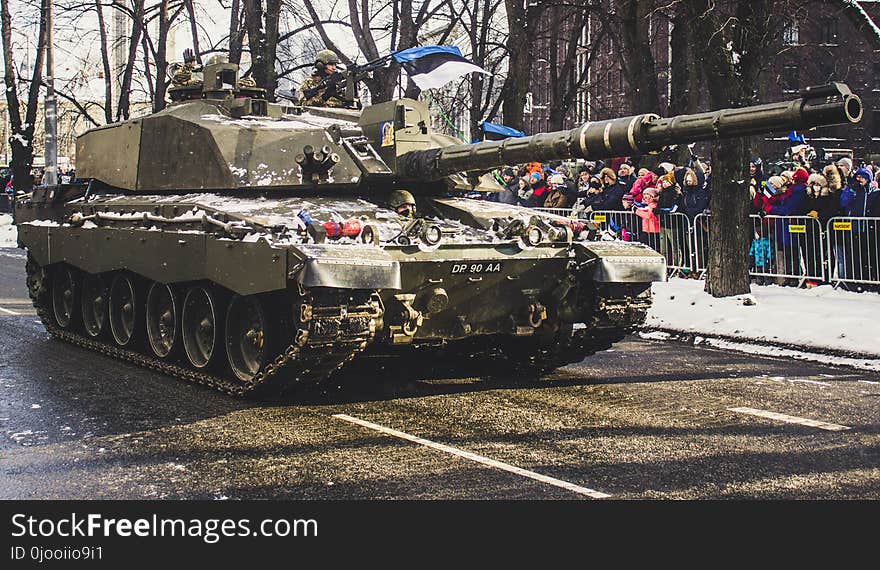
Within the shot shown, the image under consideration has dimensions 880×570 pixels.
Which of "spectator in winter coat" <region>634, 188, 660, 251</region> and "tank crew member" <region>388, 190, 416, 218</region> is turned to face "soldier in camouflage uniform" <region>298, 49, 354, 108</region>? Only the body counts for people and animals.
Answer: the spectator in winter coat

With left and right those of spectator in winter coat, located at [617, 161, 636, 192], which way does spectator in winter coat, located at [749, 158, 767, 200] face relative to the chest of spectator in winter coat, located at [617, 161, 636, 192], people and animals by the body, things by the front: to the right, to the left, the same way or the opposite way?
the same way

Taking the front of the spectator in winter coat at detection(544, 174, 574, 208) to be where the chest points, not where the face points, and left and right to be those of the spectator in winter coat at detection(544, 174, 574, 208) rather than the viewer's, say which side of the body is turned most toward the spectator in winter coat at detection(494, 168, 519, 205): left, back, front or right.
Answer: right

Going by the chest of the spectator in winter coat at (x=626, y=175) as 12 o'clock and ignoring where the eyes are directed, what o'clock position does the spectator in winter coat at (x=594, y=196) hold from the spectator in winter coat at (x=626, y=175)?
the spectator in winter coat at (x=594, y=196) is roughly at 1 o'clock from the spectator in winter coat at (x=626, y=175).

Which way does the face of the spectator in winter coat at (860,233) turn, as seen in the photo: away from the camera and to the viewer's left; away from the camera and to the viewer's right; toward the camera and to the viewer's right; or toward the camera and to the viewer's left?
toward the camera and to the viewer's left

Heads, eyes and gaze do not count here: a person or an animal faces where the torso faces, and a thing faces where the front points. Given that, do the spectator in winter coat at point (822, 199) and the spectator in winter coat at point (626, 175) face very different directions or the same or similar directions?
same or similar directions

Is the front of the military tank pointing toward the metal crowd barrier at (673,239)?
no

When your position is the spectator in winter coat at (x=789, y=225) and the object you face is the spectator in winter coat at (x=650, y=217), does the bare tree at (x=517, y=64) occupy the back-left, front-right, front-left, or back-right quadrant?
front-right

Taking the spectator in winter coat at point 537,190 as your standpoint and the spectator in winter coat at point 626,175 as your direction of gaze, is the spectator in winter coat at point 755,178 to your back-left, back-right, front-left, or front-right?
front-right

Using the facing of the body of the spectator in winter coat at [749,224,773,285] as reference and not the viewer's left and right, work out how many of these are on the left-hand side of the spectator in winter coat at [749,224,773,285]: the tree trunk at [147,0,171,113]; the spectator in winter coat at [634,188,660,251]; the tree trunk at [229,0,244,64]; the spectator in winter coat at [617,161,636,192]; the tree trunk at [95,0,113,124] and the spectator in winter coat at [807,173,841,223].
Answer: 1

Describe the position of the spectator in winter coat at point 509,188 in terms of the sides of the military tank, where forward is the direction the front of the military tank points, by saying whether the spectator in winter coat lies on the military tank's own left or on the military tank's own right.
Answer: on the military tank's own left

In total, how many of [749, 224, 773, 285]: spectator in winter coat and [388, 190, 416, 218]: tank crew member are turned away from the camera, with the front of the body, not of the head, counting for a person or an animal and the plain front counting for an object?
0

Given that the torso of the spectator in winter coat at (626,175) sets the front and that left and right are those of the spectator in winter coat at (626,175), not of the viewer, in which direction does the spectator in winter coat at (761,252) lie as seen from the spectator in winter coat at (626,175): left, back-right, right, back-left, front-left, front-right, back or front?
left

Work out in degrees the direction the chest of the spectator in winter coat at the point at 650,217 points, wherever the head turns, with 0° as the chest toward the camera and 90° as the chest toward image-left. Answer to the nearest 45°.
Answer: approximately 45°

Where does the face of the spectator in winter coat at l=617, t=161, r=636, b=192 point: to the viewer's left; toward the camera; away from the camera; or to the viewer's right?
toward the camera

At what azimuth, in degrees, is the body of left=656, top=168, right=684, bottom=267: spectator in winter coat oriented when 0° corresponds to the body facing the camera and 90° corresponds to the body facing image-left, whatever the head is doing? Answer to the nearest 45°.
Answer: approximately 45°

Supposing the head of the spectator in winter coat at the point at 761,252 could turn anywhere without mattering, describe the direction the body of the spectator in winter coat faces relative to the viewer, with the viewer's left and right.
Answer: facing the viewer and to the left of the viewer

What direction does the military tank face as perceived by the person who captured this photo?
facing the viewer and to the right of the viewer

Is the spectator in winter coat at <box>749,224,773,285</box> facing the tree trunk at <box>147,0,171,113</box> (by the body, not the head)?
no

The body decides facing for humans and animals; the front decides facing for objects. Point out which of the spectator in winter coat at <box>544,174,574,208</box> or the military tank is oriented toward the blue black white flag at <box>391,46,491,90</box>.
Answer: the spectator in winter coat
